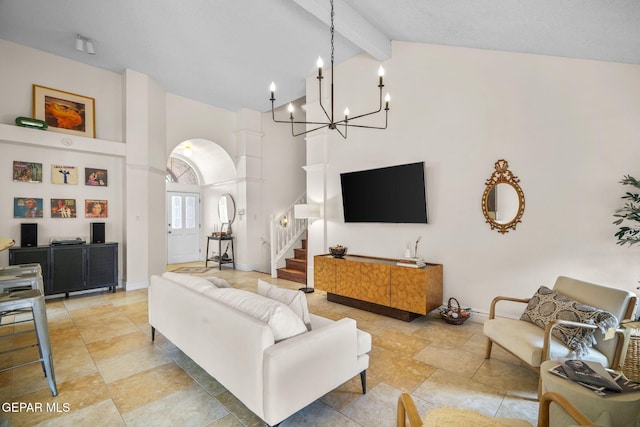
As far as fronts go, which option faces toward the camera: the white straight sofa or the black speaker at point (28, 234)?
the black speaker

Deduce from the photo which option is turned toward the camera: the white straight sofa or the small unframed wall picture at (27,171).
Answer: the small unframed wall picture

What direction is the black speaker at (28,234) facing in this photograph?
toward the camera

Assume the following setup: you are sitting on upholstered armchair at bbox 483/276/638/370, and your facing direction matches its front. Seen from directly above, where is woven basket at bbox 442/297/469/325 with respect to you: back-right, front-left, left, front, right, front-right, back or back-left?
right

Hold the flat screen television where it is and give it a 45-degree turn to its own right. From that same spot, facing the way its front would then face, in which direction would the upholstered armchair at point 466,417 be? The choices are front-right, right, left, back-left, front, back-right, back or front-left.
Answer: left

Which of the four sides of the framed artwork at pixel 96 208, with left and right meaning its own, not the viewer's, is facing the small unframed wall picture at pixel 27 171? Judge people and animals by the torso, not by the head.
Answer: right

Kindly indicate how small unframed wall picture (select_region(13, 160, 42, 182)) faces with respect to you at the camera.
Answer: facing the viewer

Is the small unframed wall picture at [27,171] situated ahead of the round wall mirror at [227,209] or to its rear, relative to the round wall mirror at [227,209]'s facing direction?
ahead

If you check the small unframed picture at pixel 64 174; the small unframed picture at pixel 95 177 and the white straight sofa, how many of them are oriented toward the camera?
2

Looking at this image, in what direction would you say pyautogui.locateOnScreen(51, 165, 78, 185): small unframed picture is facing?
toward the camera

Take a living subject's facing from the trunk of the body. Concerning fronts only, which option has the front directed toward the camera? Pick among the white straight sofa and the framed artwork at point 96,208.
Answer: the framed artwork

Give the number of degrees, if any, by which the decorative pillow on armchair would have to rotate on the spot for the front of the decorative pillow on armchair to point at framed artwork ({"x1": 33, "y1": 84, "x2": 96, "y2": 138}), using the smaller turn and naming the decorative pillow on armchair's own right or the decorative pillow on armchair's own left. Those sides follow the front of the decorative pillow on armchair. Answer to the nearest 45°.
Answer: approximately 45° to the decorative pillow on armchair's own right

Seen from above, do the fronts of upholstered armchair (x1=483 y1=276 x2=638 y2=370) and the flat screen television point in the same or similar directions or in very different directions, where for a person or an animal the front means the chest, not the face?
same or similar directions

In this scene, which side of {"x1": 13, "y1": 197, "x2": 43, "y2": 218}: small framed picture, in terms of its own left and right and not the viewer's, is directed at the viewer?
front

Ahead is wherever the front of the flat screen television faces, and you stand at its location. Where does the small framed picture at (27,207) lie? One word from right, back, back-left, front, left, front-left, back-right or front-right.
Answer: front-right

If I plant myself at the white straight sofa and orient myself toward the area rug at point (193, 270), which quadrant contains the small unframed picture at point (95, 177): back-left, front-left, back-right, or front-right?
front-left
